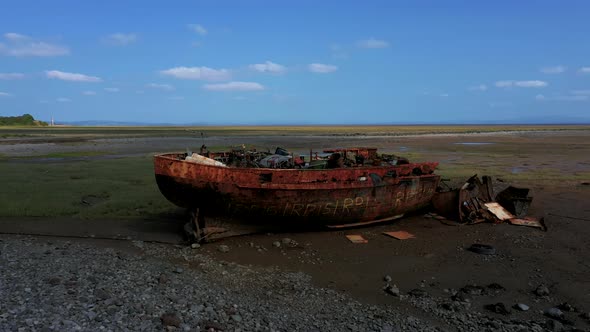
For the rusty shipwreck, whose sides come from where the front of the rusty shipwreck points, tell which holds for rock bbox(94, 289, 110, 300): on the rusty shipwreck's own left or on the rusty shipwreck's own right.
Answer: on the rusty shipwreck's own left

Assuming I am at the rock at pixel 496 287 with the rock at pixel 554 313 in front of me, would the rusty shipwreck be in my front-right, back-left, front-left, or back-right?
back-right

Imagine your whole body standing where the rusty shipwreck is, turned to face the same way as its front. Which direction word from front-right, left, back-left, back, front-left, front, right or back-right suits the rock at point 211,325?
left

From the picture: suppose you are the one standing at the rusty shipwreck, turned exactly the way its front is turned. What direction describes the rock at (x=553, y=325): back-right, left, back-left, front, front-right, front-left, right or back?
back-left

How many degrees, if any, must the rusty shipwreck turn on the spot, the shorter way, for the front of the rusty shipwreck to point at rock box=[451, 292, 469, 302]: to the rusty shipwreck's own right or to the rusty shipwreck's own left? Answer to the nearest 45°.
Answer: approximately 135° to the rusty shipwreck's own left

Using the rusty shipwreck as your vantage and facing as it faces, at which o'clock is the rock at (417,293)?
The rock is roughly at 8 o'clock from the rusty shipwreck.

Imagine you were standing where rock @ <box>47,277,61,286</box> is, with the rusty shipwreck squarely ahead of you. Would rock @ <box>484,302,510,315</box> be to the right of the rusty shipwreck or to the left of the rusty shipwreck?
right

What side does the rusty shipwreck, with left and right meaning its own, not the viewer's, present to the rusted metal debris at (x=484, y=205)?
back

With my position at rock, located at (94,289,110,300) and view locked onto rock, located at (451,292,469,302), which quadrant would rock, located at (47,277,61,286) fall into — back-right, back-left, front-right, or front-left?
back-left

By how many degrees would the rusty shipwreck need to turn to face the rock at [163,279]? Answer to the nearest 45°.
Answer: approximately 135° to its right

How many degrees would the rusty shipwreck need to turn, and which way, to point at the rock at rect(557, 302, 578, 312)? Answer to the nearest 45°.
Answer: approximately 135° to its left

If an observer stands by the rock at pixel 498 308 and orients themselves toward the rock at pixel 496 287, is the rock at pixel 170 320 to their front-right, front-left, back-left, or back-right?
back-left

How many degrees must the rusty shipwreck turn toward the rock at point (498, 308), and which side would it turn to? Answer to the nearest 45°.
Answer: approximately 135° to its left

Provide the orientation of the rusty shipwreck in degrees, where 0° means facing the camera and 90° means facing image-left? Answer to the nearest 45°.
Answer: approximately 90°
